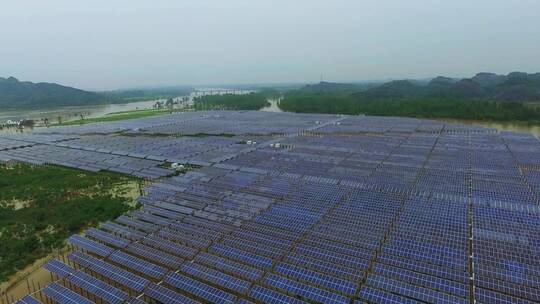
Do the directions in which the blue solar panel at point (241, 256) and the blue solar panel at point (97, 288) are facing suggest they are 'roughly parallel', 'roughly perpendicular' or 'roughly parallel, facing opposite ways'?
roughly parallel

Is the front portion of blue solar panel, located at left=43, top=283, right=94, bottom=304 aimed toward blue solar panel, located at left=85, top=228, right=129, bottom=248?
no

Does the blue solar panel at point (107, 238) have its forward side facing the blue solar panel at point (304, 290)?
no

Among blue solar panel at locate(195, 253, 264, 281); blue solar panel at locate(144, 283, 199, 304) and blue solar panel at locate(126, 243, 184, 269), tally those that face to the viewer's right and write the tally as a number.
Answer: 0

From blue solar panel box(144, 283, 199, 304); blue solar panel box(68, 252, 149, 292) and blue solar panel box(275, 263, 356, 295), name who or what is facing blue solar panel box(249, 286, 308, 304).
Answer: blue solar panel box(275, 263, 356, 295)

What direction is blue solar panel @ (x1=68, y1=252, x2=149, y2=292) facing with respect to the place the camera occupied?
facing the viewer and to the left of the viewer

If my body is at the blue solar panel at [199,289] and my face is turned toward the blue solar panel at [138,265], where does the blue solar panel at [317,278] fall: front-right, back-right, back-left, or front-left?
back-right

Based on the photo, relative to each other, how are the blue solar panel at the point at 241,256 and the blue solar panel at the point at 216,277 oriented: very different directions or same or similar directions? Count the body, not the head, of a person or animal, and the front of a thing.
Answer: same or similar directions

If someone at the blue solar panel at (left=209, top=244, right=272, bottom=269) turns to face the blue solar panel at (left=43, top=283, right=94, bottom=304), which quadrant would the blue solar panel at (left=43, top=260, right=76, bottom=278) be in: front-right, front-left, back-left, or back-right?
front-right

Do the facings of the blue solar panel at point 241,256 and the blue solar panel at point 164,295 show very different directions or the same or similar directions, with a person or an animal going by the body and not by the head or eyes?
same or similar directions

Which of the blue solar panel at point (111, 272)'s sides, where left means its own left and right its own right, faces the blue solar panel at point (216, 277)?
left

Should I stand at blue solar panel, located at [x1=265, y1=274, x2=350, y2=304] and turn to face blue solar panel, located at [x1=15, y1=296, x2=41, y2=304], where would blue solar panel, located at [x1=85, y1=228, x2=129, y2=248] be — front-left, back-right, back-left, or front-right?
front-right

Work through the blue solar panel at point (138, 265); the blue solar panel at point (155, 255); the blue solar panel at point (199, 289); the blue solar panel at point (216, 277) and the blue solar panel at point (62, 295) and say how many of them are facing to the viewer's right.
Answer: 0

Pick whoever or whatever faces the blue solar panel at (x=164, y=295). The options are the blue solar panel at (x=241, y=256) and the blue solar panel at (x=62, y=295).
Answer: the blue solar panel at (x=241, y=256)

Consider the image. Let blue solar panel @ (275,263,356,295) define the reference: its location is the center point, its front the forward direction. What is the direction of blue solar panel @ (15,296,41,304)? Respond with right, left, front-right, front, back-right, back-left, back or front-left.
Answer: front-right

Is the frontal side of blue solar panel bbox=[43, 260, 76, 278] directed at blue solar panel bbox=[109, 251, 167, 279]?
no

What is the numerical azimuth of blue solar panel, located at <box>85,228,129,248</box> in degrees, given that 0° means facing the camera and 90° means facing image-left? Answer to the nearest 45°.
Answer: approximately 45°

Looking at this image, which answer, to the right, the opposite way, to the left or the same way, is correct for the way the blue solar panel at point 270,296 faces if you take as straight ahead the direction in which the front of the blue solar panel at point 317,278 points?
the same way

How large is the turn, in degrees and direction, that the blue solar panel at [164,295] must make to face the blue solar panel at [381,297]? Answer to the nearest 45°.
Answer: approximately 135° to its left

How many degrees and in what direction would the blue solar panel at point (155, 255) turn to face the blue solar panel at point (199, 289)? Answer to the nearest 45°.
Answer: approximately 90° to its left
